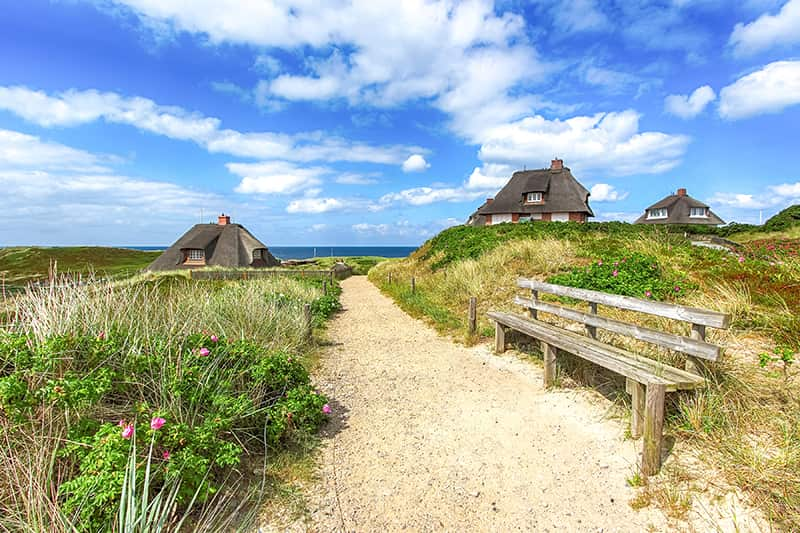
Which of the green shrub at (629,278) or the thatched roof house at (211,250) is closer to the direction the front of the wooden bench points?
the thatched roof house

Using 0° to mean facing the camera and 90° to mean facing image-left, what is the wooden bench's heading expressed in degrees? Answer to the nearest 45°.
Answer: approximately 45°

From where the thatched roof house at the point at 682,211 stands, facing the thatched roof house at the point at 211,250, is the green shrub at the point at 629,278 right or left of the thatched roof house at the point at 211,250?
left

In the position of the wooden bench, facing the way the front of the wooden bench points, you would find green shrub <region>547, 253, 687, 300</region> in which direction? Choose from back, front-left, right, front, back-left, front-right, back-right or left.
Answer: back-right

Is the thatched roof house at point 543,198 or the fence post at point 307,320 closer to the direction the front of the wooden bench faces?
the fence post

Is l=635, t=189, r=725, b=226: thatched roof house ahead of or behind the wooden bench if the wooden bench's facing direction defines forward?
behind

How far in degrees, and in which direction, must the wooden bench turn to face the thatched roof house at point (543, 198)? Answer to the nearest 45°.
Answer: approximately 135° to its right

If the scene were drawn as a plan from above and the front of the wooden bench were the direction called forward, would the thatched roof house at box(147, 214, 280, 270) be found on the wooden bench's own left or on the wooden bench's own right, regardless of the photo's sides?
on the wooden bench's own right

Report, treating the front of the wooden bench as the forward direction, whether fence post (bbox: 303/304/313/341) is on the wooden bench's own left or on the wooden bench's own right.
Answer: on the wooden bench's own right
